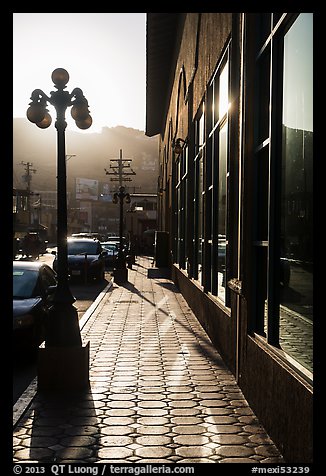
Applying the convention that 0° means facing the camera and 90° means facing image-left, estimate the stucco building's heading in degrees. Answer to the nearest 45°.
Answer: approximately 90°

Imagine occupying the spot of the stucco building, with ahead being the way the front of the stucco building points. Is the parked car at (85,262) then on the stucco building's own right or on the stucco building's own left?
on the stucco building's own right

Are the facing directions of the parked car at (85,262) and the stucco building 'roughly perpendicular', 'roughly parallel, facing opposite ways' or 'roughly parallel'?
roughly perpendicular

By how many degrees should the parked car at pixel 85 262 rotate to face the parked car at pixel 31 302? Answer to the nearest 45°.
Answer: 0° — it already faces it

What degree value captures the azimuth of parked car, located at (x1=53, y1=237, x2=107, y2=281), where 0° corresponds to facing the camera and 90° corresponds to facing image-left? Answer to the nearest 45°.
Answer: approximately 0°
